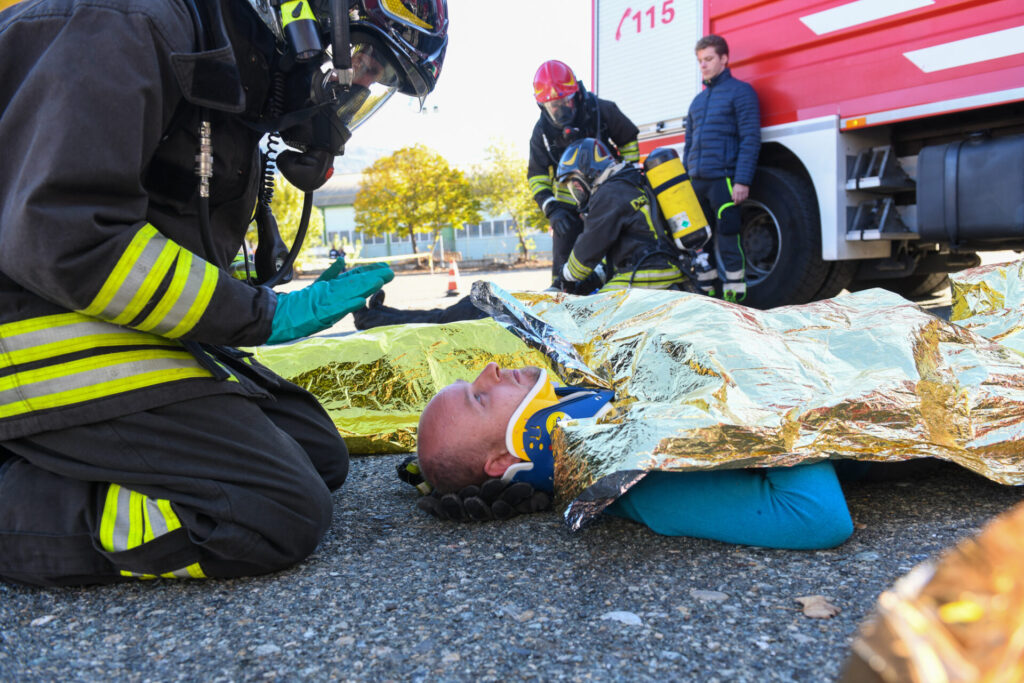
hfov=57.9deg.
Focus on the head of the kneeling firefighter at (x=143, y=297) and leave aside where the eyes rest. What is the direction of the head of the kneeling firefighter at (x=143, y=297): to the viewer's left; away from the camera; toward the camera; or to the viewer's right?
to the viewer's right

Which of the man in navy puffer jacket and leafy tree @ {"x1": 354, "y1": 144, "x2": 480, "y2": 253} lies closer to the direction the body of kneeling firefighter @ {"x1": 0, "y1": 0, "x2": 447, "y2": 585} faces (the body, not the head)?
the man in navy puffer jacket

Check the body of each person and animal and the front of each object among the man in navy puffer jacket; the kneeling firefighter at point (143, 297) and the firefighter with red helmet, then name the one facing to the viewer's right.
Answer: the kneeling firefighter

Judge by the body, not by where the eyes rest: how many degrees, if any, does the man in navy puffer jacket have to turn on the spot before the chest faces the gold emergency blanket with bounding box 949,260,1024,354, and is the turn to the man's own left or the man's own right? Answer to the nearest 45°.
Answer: approximately 45° to the man's own left

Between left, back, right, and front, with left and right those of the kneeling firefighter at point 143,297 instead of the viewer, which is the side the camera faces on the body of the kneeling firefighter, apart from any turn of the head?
right

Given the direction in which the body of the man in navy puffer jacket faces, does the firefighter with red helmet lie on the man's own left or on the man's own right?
on the man's own right

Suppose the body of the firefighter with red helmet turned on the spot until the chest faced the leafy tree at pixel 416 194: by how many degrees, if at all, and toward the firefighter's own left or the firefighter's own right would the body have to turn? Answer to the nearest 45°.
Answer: approximately 180°
